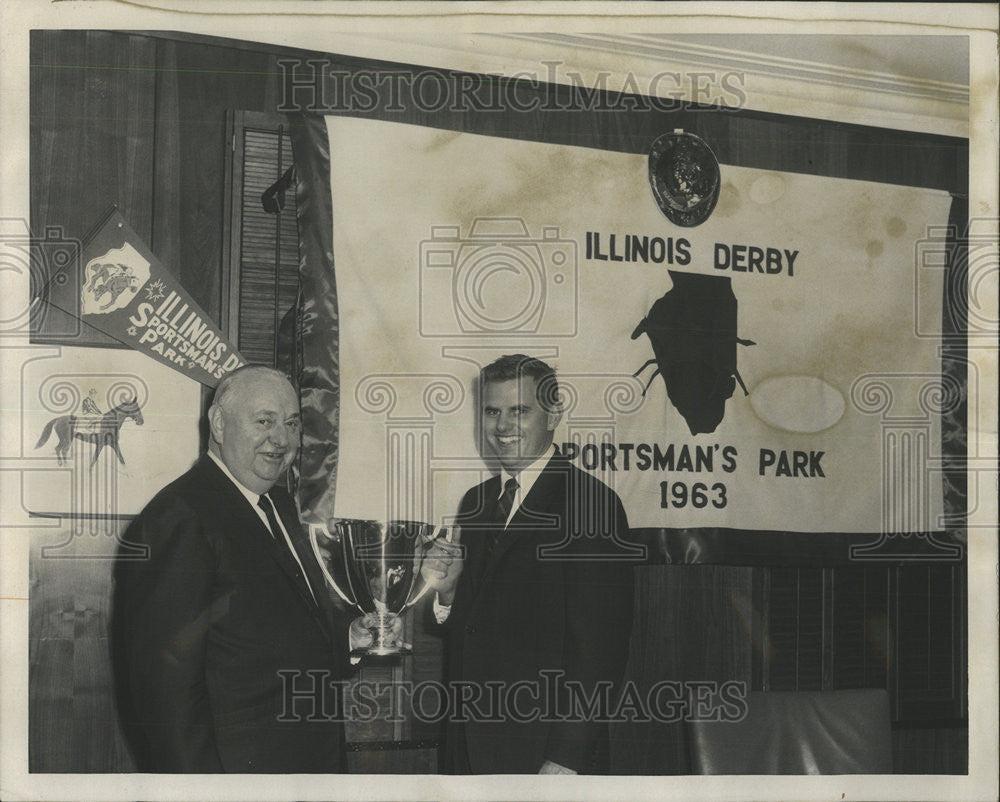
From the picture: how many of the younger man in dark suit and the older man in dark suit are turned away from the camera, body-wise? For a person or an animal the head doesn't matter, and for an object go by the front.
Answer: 0

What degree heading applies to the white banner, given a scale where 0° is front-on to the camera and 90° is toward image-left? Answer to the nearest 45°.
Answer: approximately 0°

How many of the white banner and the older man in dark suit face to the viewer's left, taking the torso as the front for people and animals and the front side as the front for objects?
0

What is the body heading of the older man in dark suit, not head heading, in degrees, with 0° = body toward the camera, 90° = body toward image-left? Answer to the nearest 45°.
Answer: approximately 315°

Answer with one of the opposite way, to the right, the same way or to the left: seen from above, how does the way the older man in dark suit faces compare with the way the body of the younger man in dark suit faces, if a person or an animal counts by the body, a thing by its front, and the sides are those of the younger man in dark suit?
to the left
